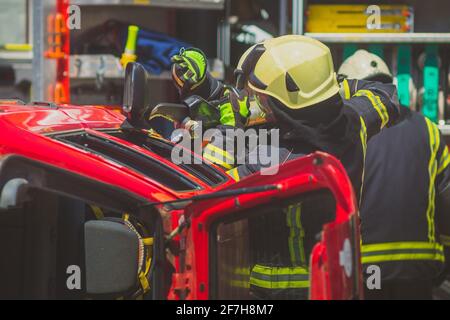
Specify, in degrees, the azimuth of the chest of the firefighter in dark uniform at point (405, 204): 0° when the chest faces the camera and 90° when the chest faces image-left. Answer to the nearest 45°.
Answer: approximately 135°

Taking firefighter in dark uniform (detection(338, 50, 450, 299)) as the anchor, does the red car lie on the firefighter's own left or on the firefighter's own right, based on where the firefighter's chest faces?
on the firefighter's own left

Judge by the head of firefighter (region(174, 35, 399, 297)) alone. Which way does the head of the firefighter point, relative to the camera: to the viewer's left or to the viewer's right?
to the viewer's left

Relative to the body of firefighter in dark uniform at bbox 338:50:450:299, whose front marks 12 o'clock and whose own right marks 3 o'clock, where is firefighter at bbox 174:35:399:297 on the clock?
The firefighter is roughly at 8 o'clock from the firefighter in dark uniform.
